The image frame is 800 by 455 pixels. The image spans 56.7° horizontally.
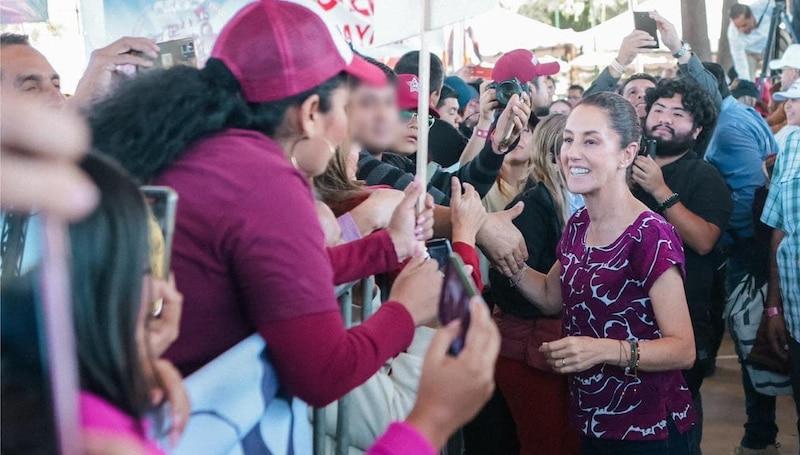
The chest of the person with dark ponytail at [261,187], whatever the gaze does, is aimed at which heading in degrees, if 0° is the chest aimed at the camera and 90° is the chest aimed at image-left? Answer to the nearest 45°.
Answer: approximately 225°

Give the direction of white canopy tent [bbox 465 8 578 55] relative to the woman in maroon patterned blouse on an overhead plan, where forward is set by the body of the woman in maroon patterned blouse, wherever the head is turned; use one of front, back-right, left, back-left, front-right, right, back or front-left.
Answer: back-right

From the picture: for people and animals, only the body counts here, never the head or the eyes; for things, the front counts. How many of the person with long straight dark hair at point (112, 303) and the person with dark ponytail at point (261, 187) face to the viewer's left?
0

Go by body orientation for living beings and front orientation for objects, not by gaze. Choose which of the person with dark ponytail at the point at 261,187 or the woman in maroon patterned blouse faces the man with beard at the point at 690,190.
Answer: the person with dark ponytail

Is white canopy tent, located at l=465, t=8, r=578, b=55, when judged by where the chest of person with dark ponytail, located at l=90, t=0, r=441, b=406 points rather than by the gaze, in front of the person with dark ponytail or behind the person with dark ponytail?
in front

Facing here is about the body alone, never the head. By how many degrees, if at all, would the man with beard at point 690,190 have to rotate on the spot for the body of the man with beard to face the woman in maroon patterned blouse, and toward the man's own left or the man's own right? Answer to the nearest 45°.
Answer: approximately 45° to the man's own left

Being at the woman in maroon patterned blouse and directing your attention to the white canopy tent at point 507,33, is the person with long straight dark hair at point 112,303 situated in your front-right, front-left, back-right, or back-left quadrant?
back-left

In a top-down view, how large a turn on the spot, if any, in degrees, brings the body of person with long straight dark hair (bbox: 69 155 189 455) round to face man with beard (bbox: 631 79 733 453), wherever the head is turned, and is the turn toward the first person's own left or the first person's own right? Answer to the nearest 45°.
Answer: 0° — they already face them

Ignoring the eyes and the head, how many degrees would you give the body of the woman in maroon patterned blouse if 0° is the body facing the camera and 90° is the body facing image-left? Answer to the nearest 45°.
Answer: approximately 45°

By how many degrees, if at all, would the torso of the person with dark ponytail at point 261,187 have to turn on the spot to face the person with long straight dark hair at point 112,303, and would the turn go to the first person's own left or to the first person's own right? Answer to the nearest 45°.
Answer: approximately 135° to the first person's own right

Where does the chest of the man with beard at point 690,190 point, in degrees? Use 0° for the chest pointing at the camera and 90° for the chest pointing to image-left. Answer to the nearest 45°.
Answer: approximately 45°

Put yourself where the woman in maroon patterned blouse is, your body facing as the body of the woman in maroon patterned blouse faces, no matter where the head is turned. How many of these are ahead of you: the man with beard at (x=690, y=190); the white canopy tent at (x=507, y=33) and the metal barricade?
1

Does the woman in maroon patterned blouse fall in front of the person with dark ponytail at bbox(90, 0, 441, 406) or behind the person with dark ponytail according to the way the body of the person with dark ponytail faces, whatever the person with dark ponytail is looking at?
in front

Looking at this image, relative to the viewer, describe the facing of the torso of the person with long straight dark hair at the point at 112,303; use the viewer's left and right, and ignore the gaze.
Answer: facing away from the viewer and to the right of the viewer
